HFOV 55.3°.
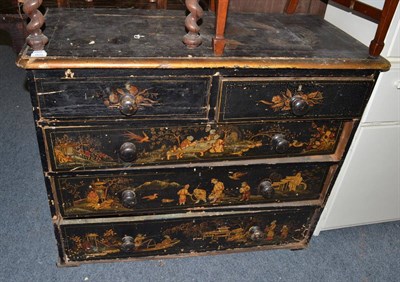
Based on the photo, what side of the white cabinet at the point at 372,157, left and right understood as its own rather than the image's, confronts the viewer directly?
front

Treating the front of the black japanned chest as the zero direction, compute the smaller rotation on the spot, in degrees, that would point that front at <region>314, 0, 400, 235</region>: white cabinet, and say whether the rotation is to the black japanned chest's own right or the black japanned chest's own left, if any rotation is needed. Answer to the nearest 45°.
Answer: approximately 90° to the black japanned chest's own left
